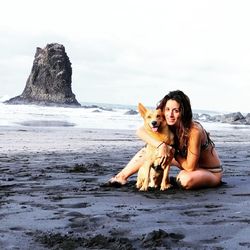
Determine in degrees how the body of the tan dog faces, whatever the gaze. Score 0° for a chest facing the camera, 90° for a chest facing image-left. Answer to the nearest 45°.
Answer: approximately 0°
